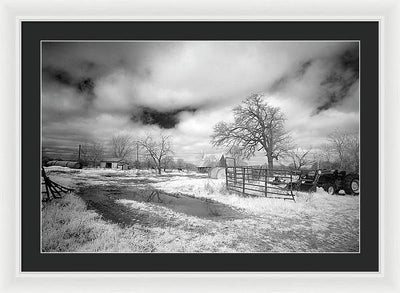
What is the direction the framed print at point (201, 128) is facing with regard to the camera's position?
facing the viewer
